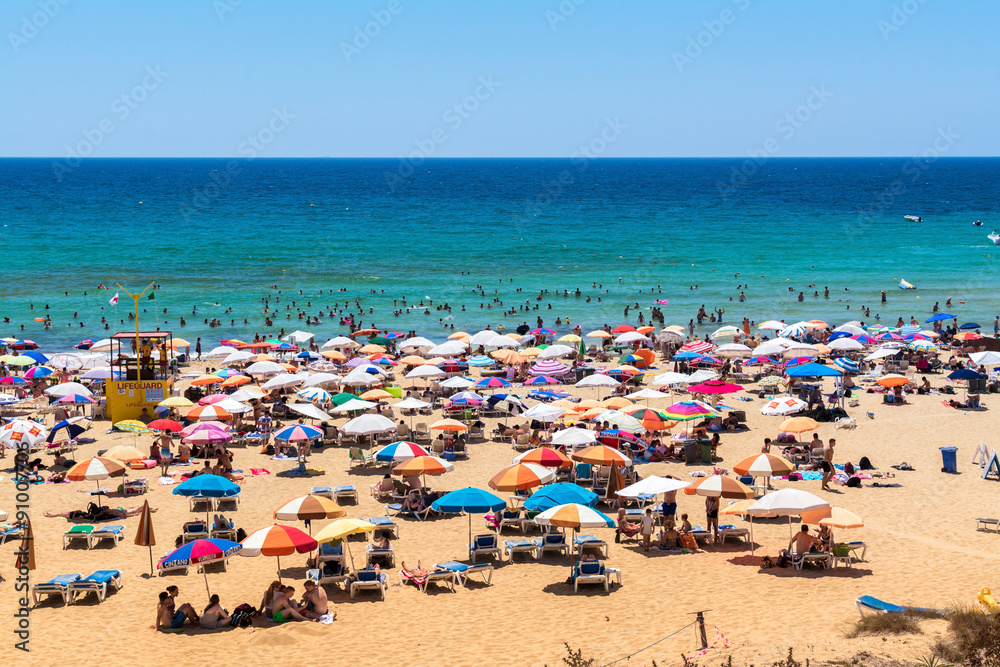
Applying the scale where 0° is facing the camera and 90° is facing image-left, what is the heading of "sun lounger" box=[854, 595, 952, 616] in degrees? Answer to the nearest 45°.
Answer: approximately 270°

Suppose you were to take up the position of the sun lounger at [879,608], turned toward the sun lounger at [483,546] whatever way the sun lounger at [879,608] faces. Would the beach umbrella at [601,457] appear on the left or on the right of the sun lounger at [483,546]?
right

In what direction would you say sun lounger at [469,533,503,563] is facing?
away from the camera

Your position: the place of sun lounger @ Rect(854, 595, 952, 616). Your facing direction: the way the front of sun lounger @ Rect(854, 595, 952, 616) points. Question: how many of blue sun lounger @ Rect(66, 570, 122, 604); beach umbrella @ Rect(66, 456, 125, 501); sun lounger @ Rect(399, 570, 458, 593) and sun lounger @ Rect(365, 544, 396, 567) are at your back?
4

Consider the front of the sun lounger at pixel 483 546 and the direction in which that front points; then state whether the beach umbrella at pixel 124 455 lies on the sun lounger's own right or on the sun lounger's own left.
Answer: on the sun lounger's own left

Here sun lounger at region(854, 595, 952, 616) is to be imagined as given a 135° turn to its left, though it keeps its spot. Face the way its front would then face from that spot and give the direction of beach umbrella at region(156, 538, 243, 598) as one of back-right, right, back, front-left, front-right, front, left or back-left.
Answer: front-left

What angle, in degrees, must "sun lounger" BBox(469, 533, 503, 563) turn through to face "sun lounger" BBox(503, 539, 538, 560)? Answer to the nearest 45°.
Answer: approximately 45° to its right

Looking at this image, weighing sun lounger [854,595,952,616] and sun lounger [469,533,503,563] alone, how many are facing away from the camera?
1

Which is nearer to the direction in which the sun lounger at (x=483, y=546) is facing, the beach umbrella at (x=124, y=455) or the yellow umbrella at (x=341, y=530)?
the beach umbrella

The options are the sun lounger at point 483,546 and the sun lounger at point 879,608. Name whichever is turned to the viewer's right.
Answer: the sun lounger at point 879,608

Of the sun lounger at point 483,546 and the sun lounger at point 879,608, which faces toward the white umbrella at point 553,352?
the sun lounger at point 483,546

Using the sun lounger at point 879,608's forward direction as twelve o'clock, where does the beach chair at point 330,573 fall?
The beach chair is roughly at 6 o'clock from the sun lounger.

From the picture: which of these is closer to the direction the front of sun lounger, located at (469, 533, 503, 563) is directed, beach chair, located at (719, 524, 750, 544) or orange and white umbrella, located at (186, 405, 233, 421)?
the orange and white umbrella

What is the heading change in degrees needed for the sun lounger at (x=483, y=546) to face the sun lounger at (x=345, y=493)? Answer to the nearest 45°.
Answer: approximately 45° to its left

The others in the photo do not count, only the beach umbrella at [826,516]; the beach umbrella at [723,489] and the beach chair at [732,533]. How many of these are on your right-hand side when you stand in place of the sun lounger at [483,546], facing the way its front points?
3

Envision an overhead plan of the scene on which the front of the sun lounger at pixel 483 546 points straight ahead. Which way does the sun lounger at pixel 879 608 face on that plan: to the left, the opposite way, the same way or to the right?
to the right

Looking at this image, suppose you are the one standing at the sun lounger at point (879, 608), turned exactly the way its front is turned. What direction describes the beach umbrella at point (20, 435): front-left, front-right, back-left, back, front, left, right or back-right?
back

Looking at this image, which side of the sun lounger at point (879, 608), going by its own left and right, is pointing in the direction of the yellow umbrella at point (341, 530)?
back

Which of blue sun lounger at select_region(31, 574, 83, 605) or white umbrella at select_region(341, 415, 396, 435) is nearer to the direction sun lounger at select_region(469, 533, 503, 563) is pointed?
the white umbrella
